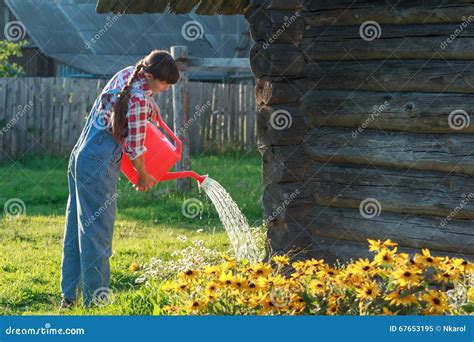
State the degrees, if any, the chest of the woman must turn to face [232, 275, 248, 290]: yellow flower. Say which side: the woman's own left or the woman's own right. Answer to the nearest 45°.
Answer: approximately 45° to the woman's own right

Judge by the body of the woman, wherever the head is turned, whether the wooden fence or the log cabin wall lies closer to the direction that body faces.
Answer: the log cabin wall

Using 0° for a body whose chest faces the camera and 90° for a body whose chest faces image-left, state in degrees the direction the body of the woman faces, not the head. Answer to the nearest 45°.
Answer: approximately 270°

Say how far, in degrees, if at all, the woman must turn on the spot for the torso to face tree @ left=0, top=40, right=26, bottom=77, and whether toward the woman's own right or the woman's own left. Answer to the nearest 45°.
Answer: approximately 90° to the woman's own left

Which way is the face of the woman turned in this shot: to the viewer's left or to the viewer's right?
to the viewer's right

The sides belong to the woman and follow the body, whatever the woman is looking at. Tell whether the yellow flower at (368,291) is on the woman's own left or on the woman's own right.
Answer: on the woman's own right

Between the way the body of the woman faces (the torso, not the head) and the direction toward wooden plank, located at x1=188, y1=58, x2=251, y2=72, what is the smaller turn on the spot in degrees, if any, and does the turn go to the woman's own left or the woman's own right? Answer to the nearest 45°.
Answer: approximately 90° to the woman's own left

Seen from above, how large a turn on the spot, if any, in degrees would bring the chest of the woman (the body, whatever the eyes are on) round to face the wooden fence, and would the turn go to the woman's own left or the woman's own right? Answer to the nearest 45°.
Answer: approximately 90° to the woman's own left
